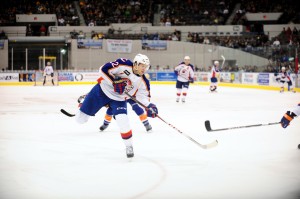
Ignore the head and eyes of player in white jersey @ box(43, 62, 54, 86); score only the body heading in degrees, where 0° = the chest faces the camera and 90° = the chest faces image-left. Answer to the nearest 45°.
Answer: approximately 0°

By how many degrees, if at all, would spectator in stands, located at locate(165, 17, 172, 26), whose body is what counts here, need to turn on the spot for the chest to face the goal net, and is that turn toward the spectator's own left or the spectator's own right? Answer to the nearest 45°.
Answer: approximately 45° to the spectator's own right

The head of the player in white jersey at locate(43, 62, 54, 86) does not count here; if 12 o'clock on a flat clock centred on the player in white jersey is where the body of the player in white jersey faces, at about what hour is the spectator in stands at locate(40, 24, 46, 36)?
The spectator in stands is roughly at 6 o'clock from the player in white jersey.

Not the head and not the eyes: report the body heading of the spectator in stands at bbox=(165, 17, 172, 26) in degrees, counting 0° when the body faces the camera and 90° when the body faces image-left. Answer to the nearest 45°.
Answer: approximately 0°

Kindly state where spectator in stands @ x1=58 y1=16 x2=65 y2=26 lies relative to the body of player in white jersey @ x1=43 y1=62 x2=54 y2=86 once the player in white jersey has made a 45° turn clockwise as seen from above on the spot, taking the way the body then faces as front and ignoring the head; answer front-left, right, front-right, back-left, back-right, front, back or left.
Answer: back-right

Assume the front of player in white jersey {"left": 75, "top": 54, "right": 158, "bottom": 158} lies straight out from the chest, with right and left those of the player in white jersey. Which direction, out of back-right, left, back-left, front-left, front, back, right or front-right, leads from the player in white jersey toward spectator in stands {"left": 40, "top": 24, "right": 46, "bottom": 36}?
back-left

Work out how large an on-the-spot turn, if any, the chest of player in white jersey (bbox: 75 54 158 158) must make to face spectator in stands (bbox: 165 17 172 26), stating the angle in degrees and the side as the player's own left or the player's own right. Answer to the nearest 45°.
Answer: approximately 135° to the player's own left

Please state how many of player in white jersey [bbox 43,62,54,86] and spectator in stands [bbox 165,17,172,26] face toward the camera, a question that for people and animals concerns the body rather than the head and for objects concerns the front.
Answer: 2

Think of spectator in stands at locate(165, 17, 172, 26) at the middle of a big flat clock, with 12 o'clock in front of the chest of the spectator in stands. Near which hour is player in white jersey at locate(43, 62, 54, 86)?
The player in white jersey is roughly at 1 o'clock from the spectator in stands.

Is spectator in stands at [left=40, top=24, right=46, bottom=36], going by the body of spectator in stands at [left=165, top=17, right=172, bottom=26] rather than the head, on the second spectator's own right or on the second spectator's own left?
on the second spectator's own right
